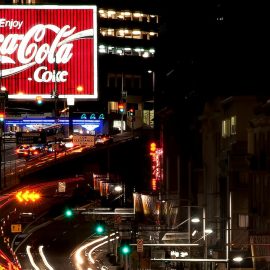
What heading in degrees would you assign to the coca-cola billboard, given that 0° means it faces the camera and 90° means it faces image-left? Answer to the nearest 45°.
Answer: approximately 0°
